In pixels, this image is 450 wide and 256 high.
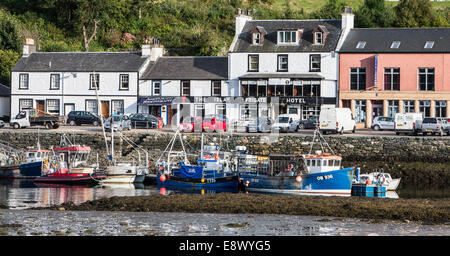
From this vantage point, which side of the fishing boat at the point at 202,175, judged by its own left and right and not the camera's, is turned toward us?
right

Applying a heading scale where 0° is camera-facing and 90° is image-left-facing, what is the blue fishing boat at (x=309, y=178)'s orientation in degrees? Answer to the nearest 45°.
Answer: approximately 270°

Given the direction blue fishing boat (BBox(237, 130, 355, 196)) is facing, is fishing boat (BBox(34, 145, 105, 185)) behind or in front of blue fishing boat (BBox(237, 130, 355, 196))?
behind

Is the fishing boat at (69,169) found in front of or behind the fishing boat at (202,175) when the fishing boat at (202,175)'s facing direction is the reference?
behind

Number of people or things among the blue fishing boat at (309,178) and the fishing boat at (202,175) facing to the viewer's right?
2

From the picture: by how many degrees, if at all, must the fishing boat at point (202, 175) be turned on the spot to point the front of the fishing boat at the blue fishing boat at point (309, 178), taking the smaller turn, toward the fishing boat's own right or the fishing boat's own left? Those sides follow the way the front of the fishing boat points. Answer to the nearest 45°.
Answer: approximately 45° to the fishing boat's own right

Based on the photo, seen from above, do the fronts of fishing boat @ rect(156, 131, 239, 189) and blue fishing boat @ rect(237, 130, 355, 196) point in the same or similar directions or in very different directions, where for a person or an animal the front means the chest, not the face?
same or similar directions

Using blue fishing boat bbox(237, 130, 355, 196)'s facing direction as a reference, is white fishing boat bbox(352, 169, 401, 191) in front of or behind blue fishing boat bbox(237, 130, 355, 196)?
in front
